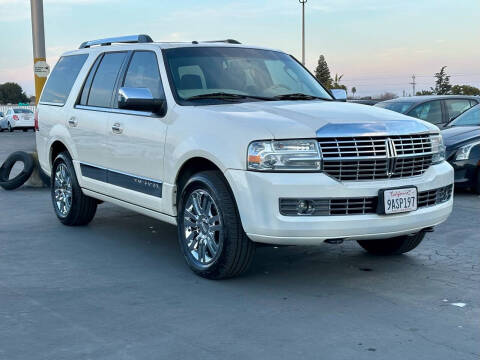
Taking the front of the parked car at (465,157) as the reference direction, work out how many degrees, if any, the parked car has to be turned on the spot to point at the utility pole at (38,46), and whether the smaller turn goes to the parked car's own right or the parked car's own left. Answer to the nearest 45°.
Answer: approximately 45° to the parked car's own right

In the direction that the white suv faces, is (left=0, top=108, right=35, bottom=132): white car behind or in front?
behind

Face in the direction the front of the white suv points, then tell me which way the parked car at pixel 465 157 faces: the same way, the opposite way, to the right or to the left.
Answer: to the right

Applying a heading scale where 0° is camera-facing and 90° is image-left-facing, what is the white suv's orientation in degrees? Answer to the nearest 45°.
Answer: approximately 315°

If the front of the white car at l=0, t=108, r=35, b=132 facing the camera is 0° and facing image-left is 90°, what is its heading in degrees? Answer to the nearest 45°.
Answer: approximately 135°

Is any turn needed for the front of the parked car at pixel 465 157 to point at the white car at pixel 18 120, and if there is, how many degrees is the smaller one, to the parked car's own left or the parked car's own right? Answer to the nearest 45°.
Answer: approximately 90° to the parked car's own right

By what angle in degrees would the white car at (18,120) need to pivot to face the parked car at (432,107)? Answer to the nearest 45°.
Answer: approximately 135° to its left

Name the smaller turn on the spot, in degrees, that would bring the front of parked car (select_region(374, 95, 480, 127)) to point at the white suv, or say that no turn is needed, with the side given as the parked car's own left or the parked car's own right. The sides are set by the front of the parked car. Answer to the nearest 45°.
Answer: approximately 45° to the parked car's own left

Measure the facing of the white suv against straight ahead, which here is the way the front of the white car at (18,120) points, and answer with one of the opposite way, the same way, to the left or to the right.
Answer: the opposite way

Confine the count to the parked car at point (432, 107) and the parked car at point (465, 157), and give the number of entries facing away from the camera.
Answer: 0
